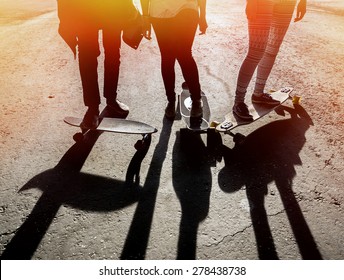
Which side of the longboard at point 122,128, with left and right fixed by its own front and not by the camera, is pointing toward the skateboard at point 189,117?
front

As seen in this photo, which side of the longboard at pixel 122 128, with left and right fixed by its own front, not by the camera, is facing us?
right
